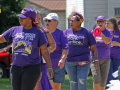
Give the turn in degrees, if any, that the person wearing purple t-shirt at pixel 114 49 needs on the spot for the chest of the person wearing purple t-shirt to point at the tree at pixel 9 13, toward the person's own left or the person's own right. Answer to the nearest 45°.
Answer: approximately 90° to the person's own right

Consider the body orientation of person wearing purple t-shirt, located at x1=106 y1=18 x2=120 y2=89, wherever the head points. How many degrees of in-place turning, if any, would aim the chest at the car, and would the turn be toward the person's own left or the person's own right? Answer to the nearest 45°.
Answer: approximately 90° to the person's own right

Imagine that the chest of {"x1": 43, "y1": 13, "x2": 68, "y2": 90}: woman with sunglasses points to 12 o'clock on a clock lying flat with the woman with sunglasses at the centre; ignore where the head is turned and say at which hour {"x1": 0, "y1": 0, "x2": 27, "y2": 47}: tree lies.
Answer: The tree is roughly at 4 o'clock from the woman with sunglasses.

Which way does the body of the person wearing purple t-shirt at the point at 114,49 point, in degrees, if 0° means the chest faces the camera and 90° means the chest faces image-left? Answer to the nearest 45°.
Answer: approximately 45°

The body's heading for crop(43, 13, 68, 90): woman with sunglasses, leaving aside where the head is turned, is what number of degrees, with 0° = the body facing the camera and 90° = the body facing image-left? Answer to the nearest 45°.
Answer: approximately 45°
